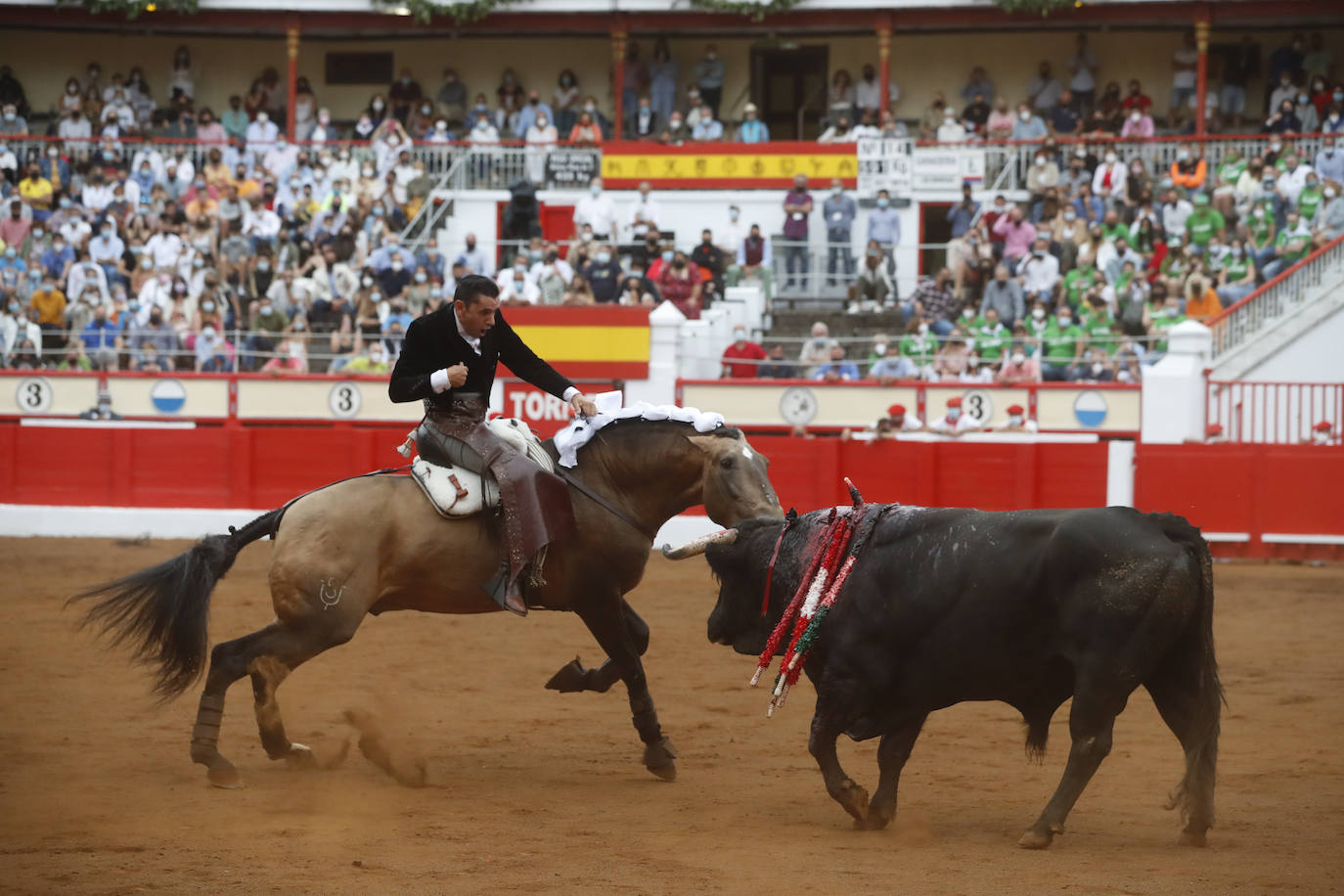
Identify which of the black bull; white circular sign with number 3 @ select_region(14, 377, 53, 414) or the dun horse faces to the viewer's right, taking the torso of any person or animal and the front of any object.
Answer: the dun horse

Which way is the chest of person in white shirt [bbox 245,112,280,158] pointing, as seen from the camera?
toward the camera

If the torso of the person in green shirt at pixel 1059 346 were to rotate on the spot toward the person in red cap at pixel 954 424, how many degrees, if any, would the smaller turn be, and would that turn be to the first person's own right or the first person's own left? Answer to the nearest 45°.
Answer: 0° — they already face them

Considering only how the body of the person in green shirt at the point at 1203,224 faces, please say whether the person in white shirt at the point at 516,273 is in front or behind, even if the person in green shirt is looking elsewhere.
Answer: in front

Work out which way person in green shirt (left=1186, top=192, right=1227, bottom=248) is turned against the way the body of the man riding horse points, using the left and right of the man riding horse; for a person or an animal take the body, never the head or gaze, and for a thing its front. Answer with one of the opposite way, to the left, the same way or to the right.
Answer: to the right

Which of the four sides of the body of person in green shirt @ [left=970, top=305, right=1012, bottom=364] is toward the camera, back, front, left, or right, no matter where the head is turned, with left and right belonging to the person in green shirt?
front

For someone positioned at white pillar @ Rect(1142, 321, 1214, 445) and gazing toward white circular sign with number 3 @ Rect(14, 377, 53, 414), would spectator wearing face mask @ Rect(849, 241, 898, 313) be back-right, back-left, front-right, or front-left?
front-right

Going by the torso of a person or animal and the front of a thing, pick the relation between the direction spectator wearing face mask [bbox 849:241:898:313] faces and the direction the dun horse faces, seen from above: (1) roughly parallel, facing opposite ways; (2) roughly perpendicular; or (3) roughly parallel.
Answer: roughly perpendicular

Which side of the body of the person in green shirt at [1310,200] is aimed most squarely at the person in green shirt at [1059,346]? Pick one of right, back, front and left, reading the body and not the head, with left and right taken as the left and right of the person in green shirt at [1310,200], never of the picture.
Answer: front

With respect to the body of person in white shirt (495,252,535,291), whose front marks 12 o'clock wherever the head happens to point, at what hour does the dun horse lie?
The dun horse is roughly at 12 o'clock from the person in white shirt.

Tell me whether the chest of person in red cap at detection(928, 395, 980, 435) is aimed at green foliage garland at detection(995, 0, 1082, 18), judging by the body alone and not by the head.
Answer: no

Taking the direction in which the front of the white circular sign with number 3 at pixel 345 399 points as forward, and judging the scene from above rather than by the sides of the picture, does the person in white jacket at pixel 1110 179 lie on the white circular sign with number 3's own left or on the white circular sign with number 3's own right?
on the white circular sign with number 3's own left

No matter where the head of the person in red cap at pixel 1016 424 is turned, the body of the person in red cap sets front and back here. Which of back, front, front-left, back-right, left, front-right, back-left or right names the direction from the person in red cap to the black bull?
front

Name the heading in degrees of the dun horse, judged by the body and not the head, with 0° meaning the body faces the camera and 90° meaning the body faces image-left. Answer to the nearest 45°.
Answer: approximately 270°

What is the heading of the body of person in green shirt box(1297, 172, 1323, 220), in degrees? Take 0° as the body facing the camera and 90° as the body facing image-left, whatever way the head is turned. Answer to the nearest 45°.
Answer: approximately 45°

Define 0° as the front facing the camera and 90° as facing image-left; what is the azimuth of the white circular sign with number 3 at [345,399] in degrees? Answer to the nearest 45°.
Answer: approximately 0°

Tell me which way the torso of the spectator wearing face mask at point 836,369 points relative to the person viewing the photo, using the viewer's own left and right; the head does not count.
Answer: facing the viewer

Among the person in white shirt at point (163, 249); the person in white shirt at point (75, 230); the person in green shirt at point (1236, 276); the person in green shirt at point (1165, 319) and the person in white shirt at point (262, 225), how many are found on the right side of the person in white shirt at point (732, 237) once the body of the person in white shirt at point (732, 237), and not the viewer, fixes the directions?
3
